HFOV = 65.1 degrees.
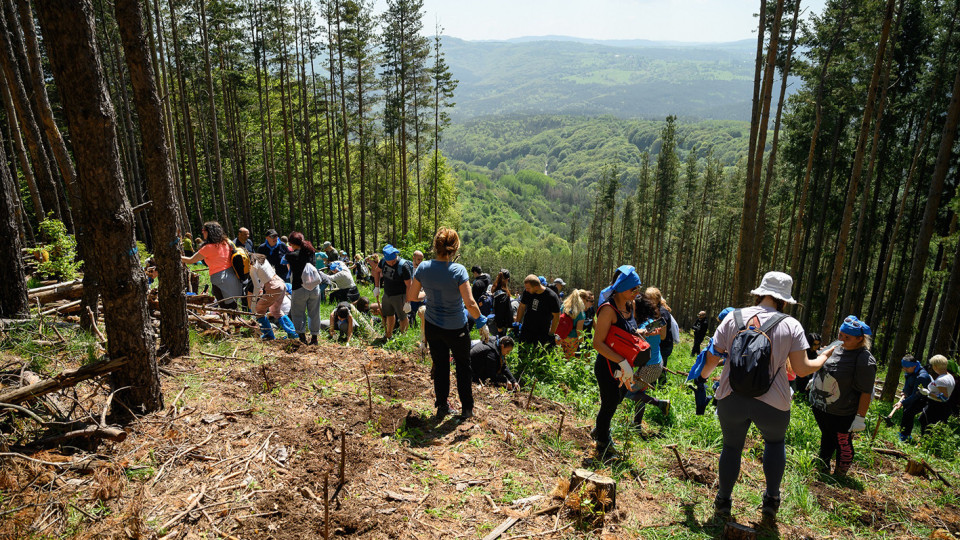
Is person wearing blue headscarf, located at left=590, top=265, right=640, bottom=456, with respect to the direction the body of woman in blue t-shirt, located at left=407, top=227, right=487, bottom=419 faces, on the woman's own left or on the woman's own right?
on the woman's own right

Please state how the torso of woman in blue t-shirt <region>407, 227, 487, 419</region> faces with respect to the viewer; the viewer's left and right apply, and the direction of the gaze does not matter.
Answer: facing away from the viewer

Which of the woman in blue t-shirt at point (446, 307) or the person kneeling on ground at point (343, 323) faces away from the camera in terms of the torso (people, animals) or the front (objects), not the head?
the woman in blue t-shirt

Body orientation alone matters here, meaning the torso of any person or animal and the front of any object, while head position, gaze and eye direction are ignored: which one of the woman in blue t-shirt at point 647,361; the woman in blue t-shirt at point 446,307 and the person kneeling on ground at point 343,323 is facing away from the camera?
the woman in blue t-shirt at point 446,307

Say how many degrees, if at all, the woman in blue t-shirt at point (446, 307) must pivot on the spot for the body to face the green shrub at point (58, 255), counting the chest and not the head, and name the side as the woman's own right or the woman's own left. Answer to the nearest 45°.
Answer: approximately 45° to the woman's own left

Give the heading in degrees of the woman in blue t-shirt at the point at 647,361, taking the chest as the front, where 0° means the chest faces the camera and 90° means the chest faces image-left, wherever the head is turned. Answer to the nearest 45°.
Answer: approximately 90°
